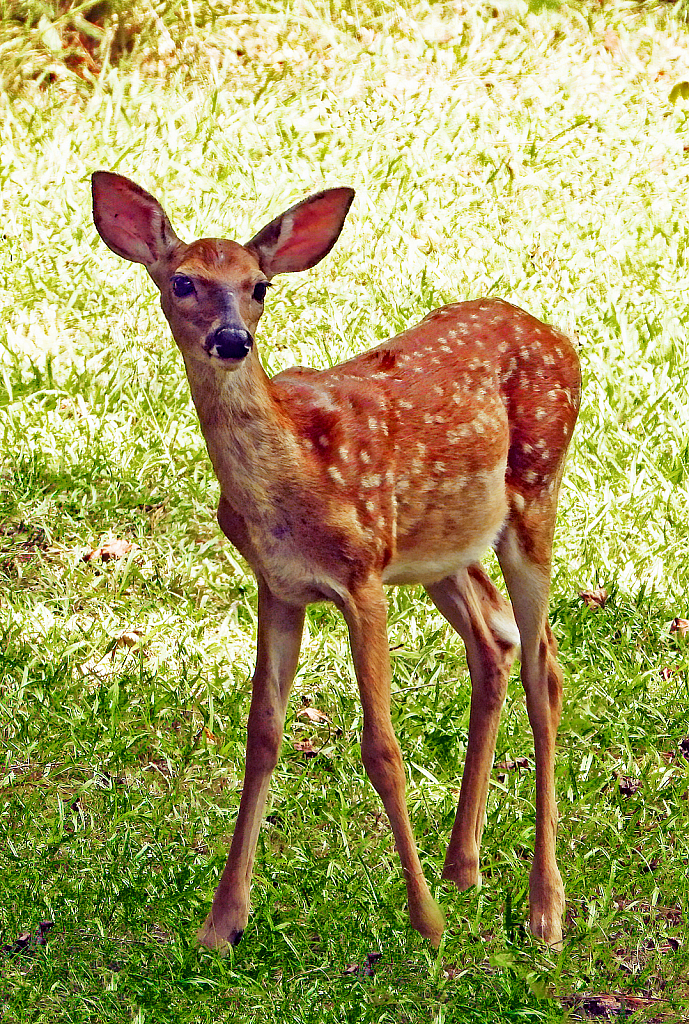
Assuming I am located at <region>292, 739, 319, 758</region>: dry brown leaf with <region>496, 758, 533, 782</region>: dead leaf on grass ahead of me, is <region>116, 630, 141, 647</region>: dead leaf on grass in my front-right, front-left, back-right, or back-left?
back-left

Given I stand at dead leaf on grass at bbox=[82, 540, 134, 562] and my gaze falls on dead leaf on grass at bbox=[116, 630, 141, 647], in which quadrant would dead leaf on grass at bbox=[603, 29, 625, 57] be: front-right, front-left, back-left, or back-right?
back-left

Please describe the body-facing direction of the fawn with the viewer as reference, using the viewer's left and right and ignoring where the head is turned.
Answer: facing the viewer and to the left of the viewer

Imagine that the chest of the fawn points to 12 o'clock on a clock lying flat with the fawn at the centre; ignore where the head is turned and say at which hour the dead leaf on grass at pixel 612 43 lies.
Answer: The dead leaf on grass is roughly at 5 o'clock from the fawn.

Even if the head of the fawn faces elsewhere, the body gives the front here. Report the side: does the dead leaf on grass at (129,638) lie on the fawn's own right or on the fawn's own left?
on the fawn's own right

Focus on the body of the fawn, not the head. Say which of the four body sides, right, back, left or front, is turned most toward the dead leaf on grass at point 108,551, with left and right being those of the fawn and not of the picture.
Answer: right

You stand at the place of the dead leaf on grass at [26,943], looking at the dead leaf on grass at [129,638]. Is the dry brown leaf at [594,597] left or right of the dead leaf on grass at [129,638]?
right

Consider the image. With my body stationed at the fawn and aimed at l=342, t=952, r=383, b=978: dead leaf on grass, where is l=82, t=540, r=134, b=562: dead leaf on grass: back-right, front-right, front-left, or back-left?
back-right

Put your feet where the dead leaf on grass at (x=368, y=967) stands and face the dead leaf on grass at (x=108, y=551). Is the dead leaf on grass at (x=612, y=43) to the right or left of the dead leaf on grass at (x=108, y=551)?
right

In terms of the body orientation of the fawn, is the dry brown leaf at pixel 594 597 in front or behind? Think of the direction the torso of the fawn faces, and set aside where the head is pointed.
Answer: behind
